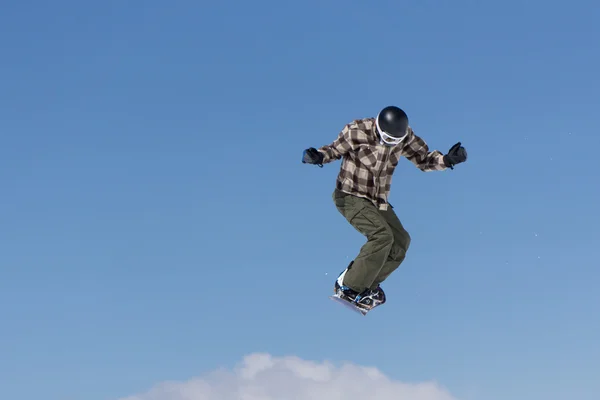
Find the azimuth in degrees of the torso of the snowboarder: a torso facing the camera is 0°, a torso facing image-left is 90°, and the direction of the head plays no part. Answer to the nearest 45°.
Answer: approximately 315°
